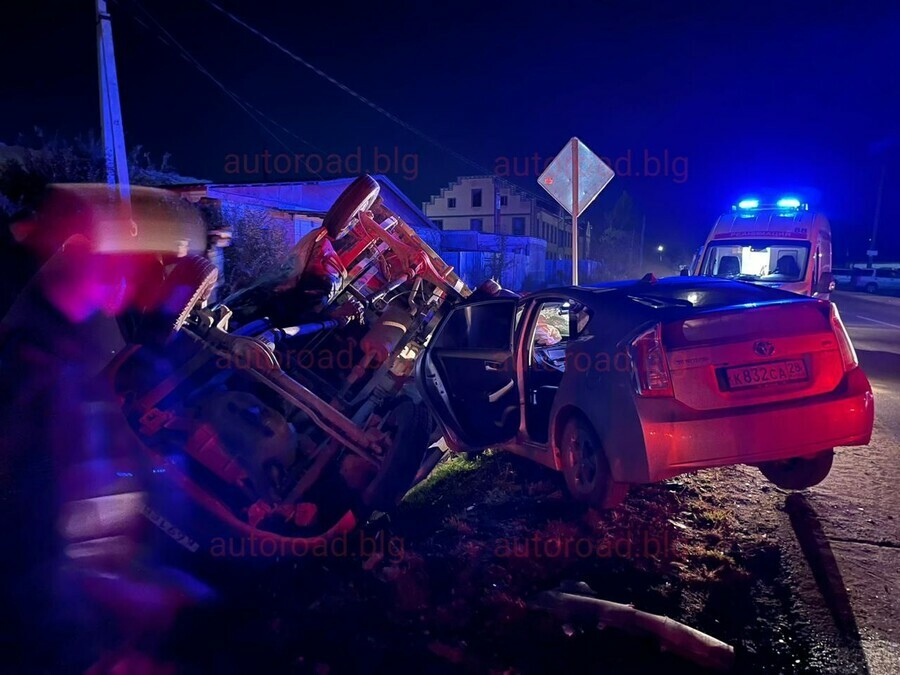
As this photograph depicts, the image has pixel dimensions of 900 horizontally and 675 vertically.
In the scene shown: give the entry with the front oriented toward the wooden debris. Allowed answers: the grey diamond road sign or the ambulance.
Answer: the ambulance

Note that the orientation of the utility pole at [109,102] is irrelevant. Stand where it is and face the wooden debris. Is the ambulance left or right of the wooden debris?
left

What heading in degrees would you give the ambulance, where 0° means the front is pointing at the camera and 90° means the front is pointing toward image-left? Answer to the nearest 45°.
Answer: approximately 0°

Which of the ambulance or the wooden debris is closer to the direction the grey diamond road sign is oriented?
the ambulance

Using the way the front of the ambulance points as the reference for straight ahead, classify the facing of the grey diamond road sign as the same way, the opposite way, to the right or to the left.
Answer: the opposite way

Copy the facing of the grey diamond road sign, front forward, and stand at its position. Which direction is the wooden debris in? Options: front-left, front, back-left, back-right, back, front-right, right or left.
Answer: back

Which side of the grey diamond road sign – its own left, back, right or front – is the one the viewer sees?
back

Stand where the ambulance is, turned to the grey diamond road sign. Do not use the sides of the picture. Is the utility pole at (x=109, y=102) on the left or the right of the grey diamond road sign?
right
